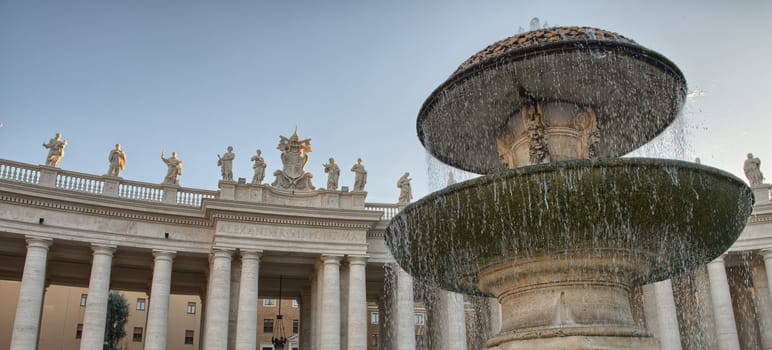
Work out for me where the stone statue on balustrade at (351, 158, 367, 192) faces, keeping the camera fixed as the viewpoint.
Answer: facing the viewer

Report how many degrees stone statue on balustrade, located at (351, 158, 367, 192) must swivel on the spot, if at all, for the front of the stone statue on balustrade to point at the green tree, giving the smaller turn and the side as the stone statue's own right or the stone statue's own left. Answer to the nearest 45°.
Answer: approximately 135° to the stone statue's own right

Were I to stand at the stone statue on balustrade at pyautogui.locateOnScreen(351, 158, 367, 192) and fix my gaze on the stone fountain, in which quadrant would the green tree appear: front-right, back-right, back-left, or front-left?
back-right

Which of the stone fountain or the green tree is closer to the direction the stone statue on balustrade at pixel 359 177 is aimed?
the stone fountain

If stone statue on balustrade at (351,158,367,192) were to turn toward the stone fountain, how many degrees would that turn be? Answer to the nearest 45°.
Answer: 0° — it already faces it
